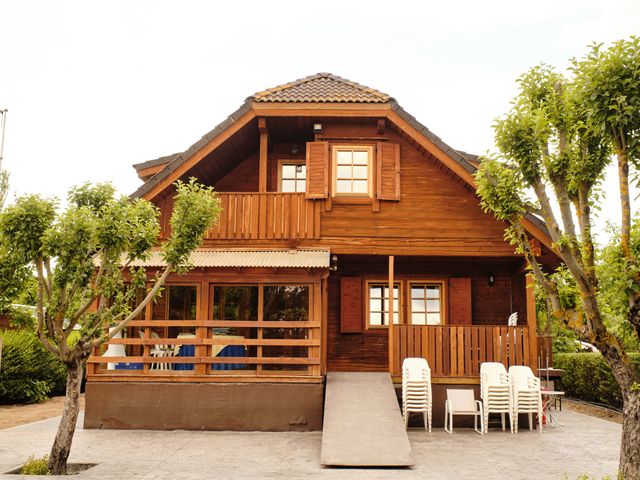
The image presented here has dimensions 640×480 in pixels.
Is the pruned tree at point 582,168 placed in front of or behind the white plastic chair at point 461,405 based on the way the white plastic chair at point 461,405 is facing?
in front

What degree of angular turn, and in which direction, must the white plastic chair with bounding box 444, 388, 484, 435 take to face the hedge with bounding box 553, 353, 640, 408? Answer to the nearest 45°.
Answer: approximately 135° to its left

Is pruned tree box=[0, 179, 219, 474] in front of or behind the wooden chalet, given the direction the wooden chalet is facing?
in front

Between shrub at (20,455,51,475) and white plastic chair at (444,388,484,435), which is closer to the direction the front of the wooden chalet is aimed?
the shrub

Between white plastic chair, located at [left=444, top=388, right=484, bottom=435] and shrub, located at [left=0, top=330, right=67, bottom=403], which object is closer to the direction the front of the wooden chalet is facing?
the white plastic chair

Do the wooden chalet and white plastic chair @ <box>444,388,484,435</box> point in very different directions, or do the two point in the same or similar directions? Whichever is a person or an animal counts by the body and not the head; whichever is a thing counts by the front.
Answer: same or similar directions

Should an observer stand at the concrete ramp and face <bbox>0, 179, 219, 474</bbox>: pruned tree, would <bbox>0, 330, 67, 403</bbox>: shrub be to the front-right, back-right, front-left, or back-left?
front-right

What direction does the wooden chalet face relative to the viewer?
toward the camera

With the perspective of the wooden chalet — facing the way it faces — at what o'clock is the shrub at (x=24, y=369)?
The shrub is roughly at 4 o'clock from the wooden chalet.

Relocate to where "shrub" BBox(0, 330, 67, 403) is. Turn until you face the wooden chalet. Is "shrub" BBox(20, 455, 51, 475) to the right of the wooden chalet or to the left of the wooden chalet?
right

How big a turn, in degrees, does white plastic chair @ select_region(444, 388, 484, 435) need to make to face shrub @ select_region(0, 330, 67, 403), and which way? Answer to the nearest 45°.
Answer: approximately 90° to its right

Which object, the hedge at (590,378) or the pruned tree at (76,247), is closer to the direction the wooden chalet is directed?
the pruned tree

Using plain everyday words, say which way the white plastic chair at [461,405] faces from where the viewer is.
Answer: facing the viewer

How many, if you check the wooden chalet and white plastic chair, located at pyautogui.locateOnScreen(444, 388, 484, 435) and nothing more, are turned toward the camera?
2

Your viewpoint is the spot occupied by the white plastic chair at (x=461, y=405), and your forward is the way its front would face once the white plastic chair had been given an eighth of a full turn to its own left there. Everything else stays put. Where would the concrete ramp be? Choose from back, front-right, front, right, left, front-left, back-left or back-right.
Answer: right
